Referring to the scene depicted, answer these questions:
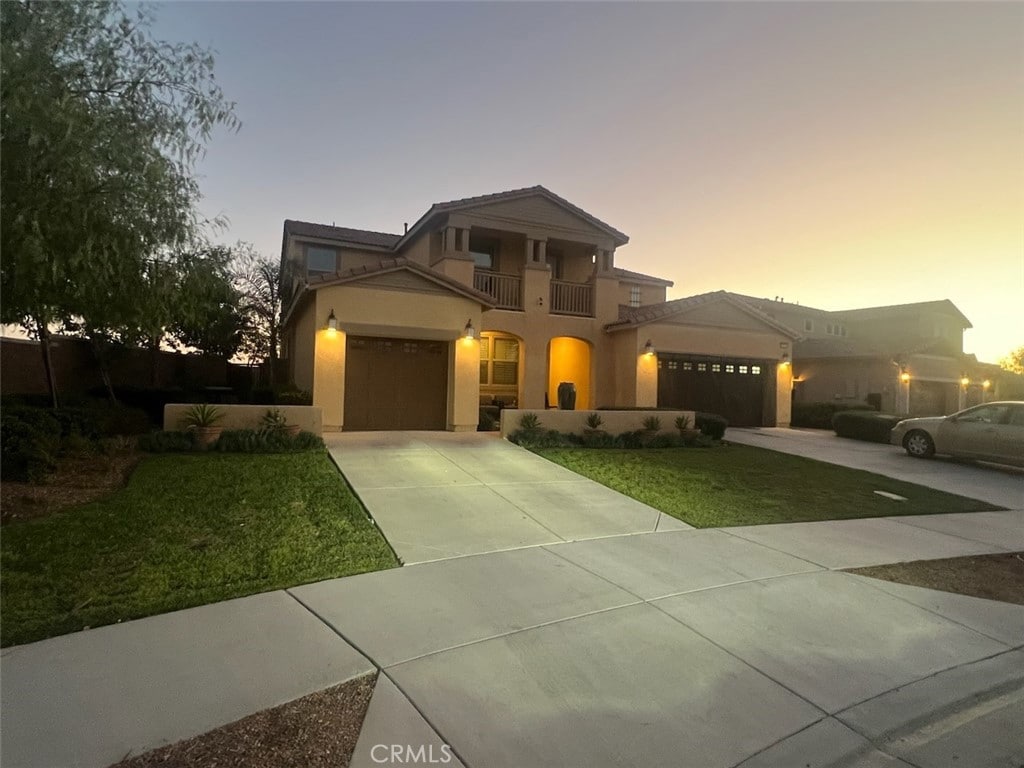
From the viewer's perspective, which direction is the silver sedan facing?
to the viewer's left

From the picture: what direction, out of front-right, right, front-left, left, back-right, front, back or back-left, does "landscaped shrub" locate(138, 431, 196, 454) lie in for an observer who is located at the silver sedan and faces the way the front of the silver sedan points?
front-left

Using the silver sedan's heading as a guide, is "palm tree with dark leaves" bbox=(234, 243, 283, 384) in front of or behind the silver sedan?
in front

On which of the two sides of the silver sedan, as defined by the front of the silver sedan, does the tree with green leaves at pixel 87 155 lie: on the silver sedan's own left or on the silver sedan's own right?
on the silver sedan's own left

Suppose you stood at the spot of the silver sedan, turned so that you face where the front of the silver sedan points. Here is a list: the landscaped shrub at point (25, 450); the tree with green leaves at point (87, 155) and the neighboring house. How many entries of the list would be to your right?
1

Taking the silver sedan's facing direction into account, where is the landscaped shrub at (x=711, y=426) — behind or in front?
in front

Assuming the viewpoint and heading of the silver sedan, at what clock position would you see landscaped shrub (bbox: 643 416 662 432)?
The landscaped shrub is roughly at 11 o'clock from the silver sedan.

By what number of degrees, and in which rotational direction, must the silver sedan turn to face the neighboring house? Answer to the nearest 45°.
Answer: approximately 90° to its right

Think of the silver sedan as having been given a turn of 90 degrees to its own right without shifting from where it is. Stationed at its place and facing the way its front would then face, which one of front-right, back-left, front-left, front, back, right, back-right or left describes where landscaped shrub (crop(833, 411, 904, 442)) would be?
front-left

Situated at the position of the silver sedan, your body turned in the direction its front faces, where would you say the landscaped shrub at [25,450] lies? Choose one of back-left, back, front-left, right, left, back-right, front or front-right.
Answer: front-left
